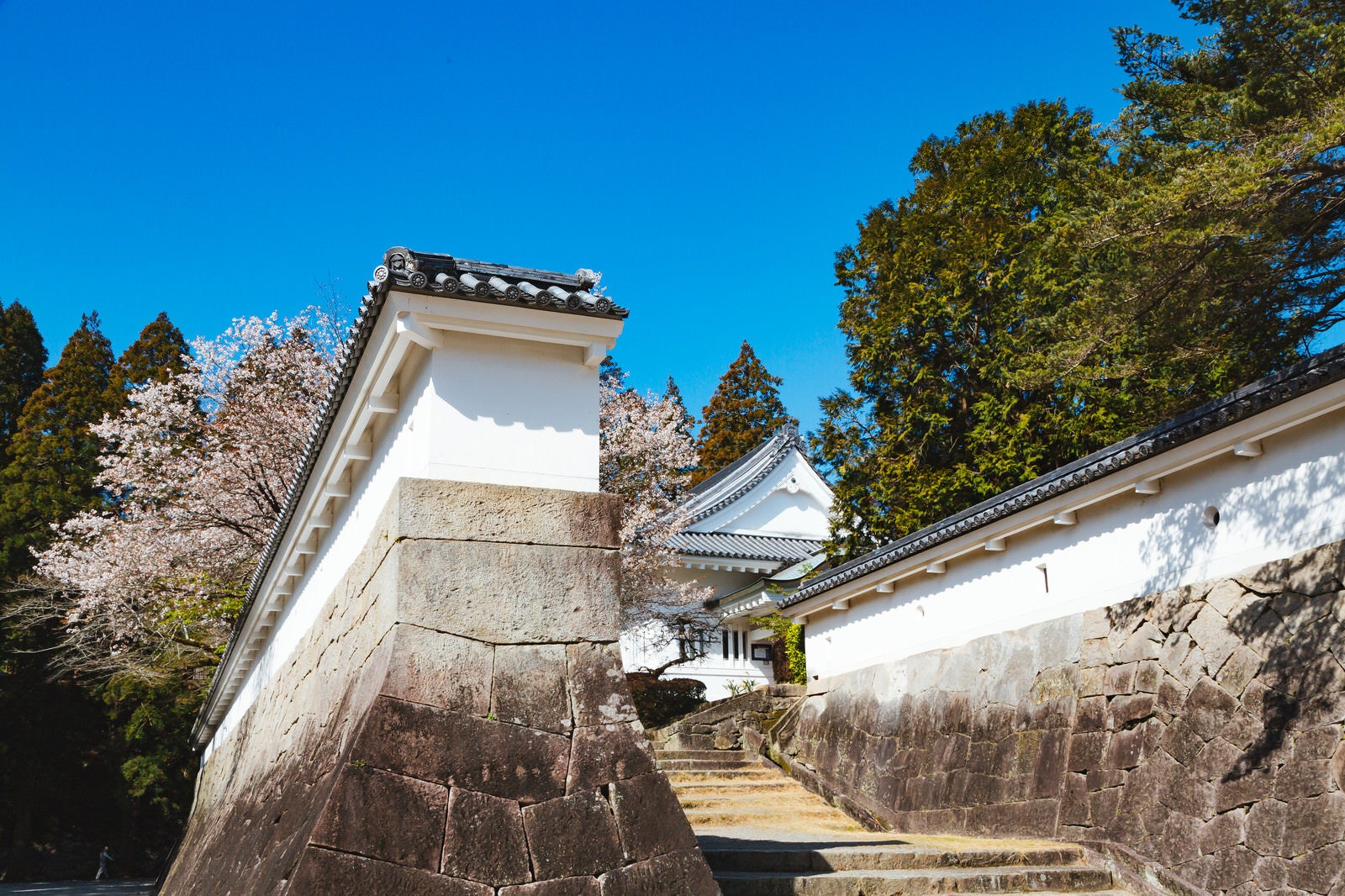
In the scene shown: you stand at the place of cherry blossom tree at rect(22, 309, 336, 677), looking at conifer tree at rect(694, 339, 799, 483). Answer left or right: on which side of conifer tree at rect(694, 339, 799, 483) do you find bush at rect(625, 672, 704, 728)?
right

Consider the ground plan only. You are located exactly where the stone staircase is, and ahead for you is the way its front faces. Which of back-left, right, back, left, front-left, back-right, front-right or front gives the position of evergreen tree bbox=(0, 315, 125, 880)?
back-right

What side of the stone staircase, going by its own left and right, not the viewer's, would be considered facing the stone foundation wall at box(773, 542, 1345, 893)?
left

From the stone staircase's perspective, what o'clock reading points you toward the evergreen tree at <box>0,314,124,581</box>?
The evergreen tree is roughly at 4 o'clock from the stone staircase.

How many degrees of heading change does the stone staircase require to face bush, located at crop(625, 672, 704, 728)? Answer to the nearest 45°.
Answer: approximately 180°

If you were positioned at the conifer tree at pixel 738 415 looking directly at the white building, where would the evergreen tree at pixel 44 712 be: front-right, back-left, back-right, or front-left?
front-right

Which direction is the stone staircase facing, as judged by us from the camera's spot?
facing the viewer

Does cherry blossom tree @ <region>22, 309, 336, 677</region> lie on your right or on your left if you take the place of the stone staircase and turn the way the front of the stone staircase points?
on your right

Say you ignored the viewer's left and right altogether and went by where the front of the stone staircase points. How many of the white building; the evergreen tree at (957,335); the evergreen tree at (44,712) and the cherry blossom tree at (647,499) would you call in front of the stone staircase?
0

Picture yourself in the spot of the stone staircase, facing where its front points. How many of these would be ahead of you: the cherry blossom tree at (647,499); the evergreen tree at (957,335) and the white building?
0

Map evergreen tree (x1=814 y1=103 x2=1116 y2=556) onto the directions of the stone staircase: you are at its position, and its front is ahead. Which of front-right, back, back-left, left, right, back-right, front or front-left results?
back

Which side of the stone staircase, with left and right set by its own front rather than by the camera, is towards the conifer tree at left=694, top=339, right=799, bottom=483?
back

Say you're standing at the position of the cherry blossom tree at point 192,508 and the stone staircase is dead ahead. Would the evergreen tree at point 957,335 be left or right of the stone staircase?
left

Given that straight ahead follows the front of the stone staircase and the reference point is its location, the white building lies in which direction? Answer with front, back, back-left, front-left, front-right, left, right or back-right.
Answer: back

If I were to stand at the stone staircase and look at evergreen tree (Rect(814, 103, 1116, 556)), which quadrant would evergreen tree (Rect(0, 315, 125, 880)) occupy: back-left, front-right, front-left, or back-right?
front-left
